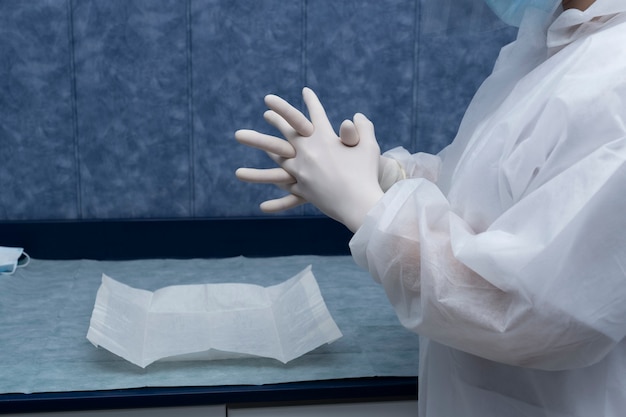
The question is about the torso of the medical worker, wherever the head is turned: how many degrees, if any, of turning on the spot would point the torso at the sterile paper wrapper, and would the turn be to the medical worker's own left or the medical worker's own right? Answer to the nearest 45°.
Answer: approximately 45° to the medical worker's own right

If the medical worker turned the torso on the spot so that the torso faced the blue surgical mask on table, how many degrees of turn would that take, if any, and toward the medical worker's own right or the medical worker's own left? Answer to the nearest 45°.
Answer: approximately 45° to the medical worker's own right

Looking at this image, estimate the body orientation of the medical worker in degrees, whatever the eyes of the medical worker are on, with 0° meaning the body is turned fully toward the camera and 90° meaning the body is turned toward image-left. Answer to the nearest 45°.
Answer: approximately 90°
